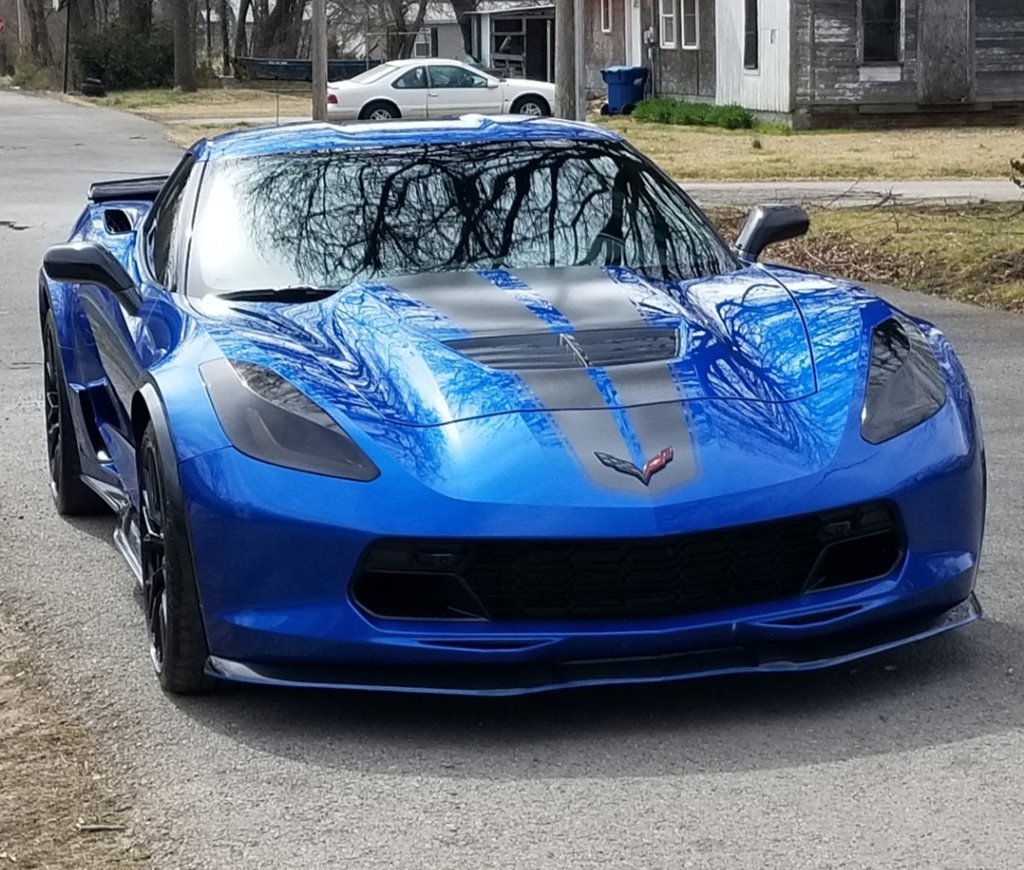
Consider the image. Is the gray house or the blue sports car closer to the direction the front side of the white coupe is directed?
the gray house

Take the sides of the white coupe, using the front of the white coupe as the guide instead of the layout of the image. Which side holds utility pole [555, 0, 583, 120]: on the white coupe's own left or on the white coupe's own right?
on the white coupe's own right

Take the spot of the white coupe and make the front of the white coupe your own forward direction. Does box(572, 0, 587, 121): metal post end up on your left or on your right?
on your right

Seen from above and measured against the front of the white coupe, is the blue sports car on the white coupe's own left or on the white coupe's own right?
on the white coupe's own right
